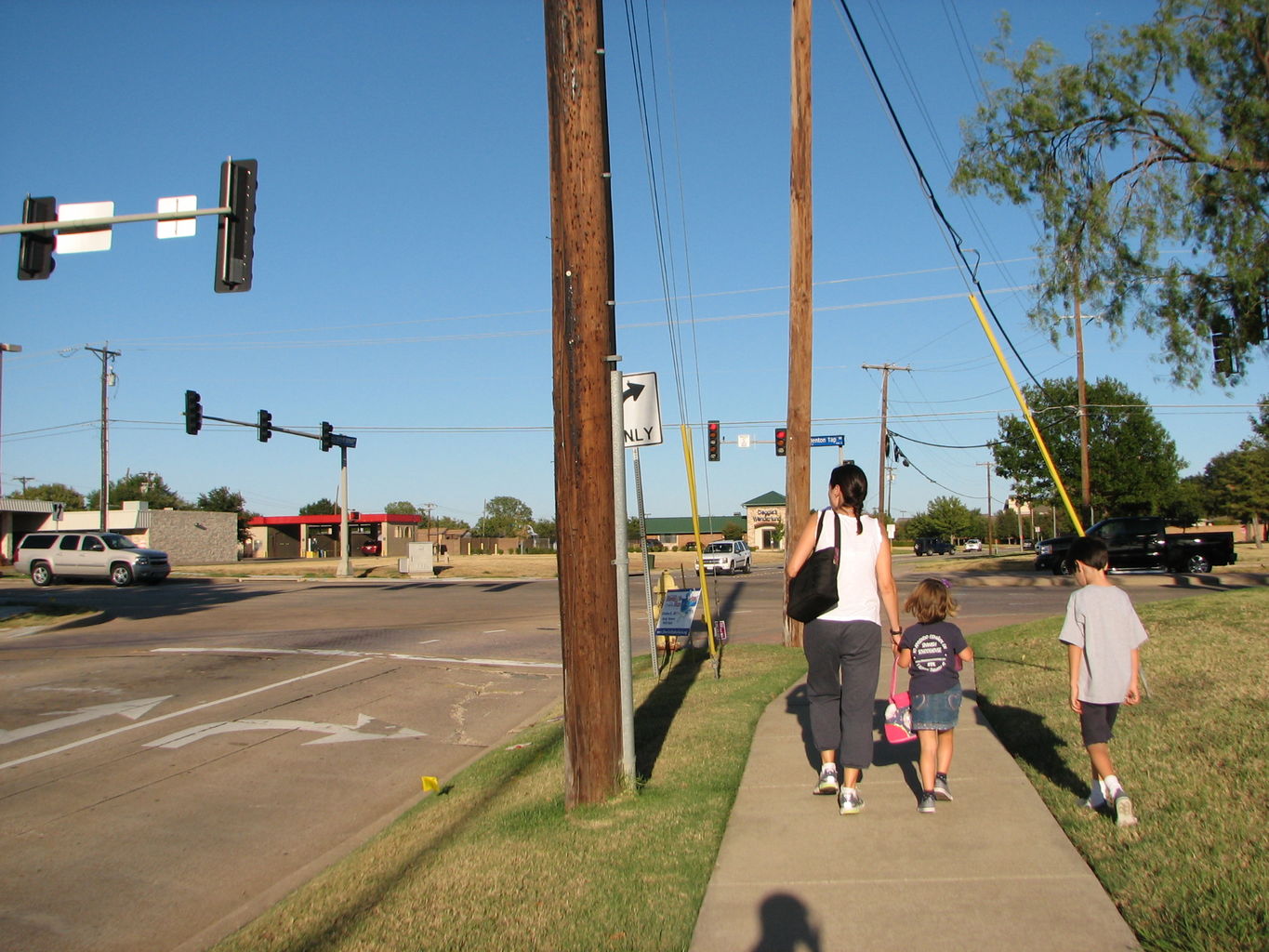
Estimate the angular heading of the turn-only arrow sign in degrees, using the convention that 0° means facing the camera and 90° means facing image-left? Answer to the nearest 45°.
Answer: approximately 0°

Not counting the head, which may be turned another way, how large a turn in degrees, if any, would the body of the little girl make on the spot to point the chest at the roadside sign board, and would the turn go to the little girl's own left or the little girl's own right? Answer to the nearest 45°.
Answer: approximately 45° to the little girl's own left

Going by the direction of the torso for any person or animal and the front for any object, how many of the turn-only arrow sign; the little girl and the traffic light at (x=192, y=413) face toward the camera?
1

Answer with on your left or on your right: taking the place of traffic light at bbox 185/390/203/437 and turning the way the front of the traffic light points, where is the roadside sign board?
on your right

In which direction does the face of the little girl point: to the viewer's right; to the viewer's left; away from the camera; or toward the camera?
away from the camera

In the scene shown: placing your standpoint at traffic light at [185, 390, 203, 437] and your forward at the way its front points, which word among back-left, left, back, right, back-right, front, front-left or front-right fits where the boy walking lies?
right

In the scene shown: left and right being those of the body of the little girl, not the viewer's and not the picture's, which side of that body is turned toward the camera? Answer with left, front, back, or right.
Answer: back

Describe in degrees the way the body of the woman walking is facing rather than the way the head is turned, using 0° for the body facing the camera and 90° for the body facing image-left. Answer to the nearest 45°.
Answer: approximately 180°

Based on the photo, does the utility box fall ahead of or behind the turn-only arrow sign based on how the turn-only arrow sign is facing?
behind

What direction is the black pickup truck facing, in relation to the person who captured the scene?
facing to the left of the viewer
